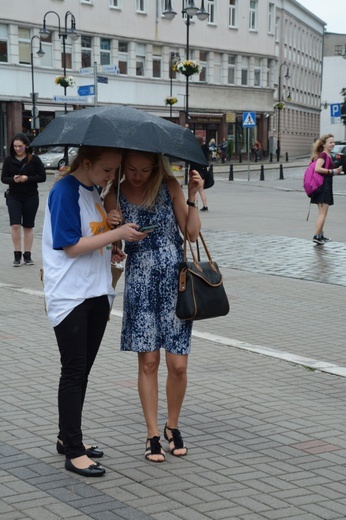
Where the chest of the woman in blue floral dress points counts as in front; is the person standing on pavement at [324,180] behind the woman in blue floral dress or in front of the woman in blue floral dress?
behind

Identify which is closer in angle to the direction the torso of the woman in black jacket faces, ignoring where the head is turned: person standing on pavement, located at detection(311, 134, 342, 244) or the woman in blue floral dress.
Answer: the woman in blue floral dress

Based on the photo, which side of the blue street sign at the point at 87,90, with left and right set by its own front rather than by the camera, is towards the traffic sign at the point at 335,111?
left

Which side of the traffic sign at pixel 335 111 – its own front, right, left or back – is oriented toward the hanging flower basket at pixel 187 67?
right

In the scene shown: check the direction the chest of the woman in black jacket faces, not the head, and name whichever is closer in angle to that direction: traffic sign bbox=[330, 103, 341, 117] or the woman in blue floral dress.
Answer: the woman in blue floral dress

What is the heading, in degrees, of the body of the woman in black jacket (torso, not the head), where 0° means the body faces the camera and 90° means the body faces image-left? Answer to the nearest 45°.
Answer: approximately 0°
